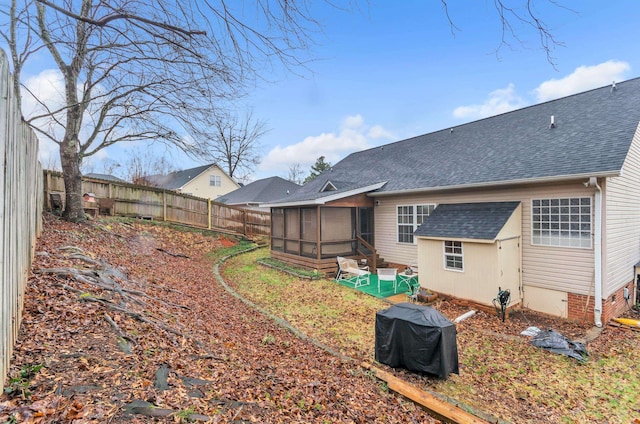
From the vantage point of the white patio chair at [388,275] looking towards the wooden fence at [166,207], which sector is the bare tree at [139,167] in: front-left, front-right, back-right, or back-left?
front-right

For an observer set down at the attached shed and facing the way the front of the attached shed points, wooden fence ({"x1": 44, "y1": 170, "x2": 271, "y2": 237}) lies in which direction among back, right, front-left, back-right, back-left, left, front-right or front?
back-right

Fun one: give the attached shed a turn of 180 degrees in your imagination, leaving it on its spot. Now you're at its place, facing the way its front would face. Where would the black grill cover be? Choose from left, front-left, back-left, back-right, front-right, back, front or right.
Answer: back-left

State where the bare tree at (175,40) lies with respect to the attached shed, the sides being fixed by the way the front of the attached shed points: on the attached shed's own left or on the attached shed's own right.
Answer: on the attached shed's own right

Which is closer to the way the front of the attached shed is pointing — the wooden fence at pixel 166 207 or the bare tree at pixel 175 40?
the bare tree

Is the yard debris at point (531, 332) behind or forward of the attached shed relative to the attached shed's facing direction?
forward

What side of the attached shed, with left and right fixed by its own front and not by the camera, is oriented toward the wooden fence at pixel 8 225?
right

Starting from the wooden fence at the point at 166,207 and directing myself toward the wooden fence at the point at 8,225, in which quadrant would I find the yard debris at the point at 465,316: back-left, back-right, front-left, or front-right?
front-left
